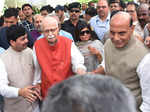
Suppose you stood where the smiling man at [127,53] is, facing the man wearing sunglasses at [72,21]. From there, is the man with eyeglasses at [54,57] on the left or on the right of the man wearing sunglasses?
left

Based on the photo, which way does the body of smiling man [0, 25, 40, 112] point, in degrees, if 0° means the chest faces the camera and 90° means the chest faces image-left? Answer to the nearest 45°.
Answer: approximately 315°

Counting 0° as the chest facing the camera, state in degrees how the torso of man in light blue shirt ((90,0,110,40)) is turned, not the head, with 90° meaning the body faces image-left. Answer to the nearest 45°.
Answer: approximately 0°

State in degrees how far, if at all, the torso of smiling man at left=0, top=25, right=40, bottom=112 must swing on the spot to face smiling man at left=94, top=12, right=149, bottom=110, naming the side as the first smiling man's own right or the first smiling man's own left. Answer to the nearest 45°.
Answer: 0° — they already face them

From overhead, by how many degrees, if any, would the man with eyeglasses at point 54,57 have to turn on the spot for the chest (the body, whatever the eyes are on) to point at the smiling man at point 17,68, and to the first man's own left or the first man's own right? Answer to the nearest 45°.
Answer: approximately 90° to the first man's own right

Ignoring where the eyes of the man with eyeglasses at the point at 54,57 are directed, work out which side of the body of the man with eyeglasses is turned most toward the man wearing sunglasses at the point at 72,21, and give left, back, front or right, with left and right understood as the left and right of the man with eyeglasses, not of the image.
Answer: back

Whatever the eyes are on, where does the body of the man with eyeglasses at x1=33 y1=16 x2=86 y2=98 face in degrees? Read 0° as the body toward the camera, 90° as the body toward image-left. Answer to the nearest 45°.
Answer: approximately 0°

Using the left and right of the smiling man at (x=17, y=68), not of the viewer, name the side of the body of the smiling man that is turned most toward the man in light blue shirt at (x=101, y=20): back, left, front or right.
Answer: left

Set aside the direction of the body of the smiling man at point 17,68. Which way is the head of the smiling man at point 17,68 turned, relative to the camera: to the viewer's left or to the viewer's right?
to the viewer's right
